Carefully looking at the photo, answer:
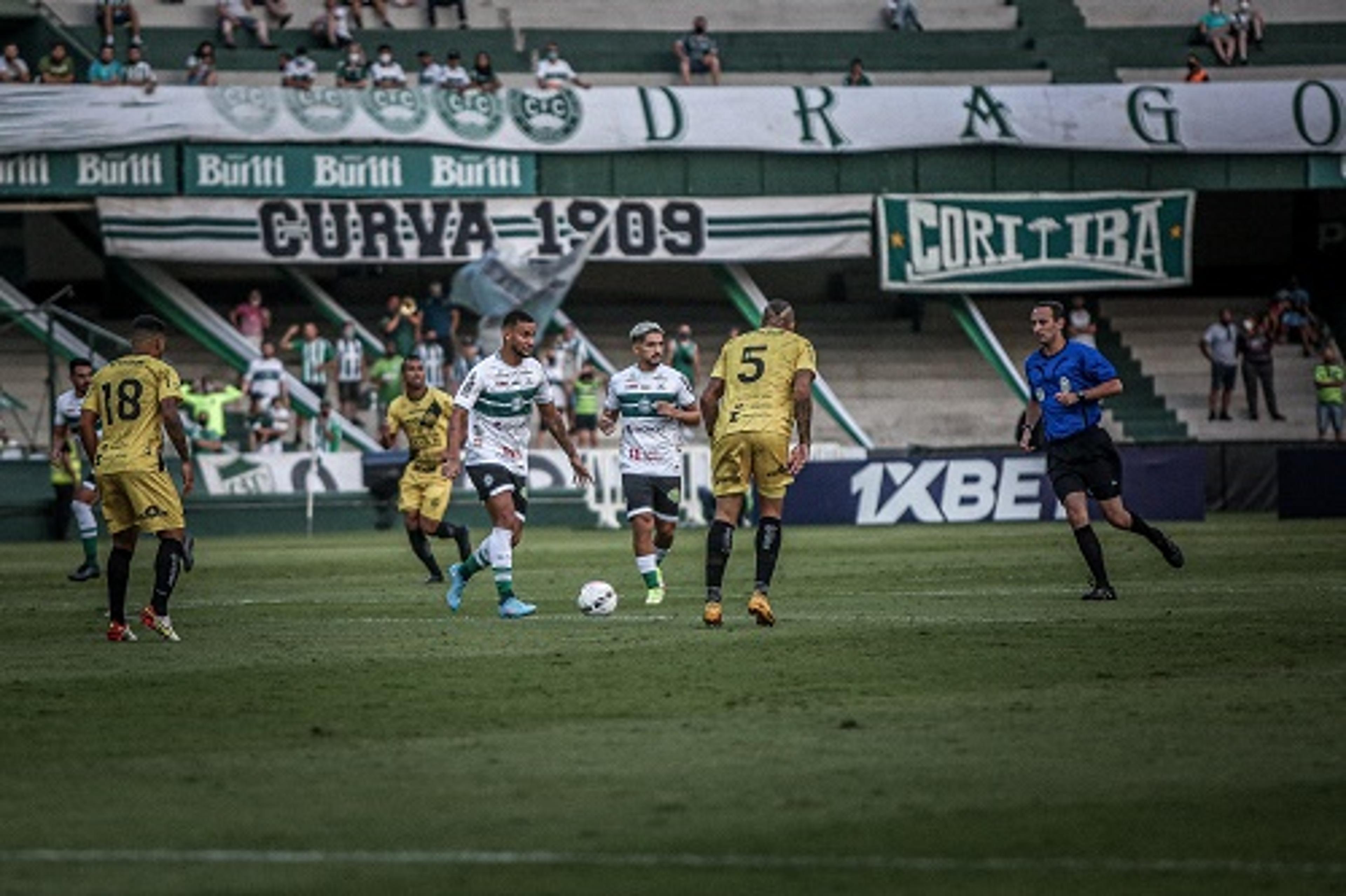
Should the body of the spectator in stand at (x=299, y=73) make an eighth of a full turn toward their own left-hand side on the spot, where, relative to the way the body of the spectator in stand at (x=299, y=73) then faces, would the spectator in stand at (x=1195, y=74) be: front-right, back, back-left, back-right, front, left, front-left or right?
front-left

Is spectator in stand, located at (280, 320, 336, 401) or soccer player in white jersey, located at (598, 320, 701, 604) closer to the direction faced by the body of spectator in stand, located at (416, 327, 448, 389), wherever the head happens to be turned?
the soccer player in white jersey

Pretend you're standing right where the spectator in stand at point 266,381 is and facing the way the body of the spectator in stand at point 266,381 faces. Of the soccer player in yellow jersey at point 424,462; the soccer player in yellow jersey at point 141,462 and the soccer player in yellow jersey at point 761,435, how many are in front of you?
3

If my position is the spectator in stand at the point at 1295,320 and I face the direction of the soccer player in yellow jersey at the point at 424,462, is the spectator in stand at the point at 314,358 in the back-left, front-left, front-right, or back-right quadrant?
front-right

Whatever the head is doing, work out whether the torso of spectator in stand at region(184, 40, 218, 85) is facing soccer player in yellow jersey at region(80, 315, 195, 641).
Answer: yes

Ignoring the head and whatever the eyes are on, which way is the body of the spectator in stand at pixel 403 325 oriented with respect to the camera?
toward the camera

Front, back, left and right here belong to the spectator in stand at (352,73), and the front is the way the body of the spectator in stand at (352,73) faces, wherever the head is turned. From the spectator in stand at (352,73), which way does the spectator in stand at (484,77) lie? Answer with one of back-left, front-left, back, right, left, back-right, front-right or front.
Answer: left

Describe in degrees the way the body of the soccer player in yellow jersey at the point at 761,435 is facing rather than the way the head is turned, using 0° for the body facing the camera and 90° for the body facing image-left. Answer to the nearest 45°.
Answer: approximately 180°

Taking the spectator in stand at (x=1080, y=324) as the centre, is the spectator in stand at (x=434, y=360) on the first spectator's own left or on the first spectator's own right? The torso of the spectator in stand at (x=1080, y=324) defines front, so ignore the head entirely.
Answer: on the first spectator's own right

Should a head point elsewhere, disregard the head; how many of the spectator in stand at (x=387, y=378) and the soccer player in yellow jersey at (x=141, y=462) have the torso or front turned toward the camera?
1

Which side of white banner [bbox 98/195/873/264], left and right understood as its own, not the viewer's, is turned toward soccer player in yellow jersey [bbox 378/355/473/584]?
front

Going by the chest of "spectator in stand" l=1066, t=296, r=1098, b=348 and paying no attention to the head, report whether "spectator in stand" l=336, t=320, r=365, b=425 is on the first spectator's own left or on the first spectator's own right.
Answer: on the first spectator's own right

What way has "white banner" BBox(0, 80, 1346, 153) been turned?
toward the camera

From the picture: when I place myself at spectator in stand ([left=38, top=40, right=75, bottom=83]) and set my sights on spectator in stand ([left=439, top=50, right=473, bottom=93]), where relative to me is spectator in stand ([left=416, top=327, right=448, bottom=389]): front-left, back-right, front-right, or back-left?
front-right
